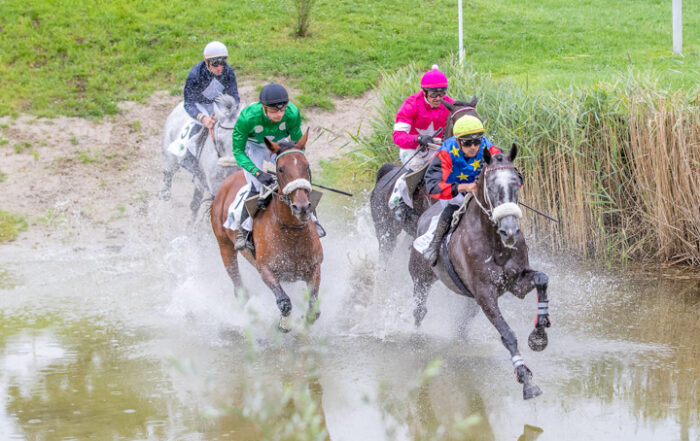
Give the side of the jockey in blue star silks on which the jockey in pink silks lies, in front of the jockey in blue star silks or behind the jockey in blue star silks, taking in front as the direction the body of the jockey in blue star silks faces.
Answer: behind

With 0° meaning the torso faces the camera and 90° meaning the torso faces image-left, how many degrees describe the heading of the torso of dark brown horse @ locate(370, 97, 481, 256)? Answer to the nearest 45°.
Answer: approximately 315°

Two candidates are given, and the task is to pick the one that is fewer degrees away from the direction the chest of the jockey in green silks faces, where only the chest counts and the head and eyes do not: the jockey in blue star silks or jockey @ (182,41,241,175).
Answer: the jockey in blue star silks

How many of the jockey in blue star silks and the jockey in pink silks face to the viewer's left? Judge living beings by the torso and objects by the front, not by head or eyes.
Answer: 0

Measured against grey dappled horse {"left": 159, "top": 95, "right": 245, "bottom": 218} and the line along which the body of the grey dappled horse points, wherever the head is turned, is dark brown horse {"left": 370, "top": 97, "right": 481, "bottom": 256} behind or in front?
in front

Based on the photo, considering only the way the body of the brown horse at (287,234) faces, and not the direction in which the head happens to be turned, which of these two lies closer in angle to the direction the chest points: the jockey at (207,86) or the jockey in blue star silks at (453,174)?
the jockey in blue star silks

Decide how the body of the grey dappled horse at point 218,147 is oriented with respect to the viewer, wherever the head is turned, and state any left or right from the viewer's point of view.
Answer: facing the viewer and to the right of the viewer

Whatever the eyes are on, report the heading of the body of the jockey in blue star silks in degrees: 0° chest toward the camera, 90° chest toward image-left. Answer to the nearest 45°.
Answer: approximately 315°

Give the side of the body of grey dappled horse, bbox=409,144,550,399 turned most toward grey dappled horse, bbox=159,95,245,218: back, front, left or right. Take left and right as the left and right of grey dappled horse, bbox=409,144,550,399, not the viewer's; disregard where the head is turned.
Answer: back

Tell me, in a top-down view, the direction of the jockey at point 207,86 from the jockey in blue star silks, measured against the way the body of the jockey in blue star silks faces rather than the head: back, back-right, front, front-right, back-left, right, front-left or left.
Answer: back
